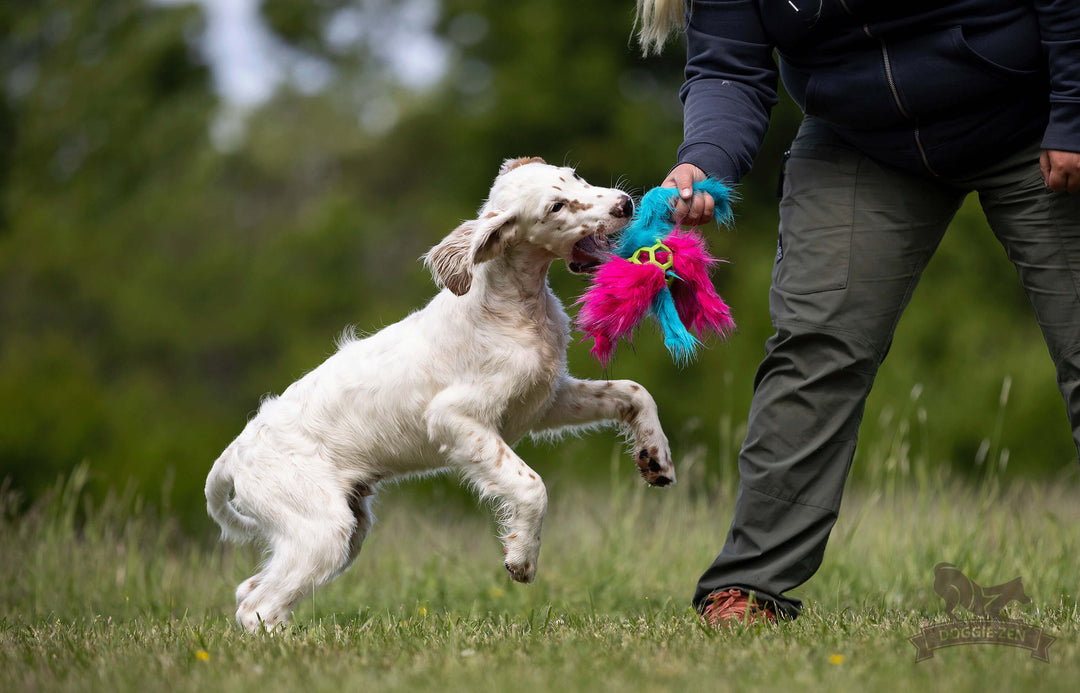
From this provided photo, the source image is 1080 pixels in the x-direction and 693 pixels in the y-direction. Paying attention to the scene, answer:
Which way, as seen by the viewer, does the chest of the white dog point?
to the viewer's right
